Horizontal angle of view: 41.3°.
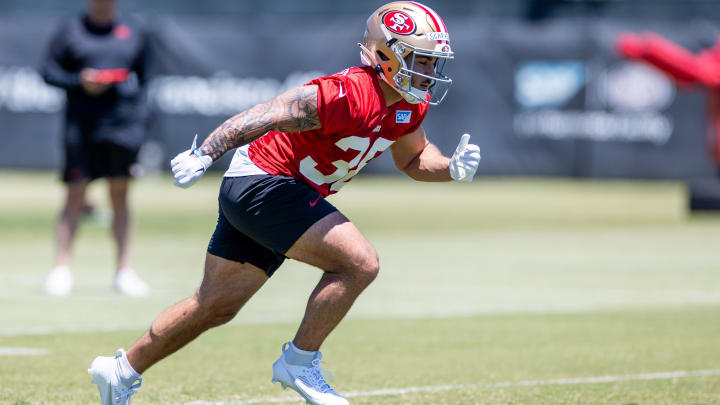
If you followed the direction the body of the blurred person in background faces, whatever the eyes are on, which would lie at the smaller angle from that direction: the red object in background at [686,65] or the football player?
the football player

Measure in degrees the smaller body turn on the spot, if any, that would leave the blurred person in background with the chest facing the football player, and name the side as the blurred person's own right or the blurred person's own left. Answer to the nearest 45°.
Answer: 0° — they already face them

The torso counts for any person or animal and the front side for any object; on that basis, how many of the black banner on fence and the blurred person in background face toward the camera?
2

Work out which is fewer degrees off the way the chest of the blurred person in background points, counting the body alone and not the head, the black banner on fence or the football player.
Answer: the football player

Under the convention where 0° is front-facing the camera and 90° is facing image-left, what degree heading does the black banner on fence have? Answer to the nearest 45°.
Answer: approximately 0°
